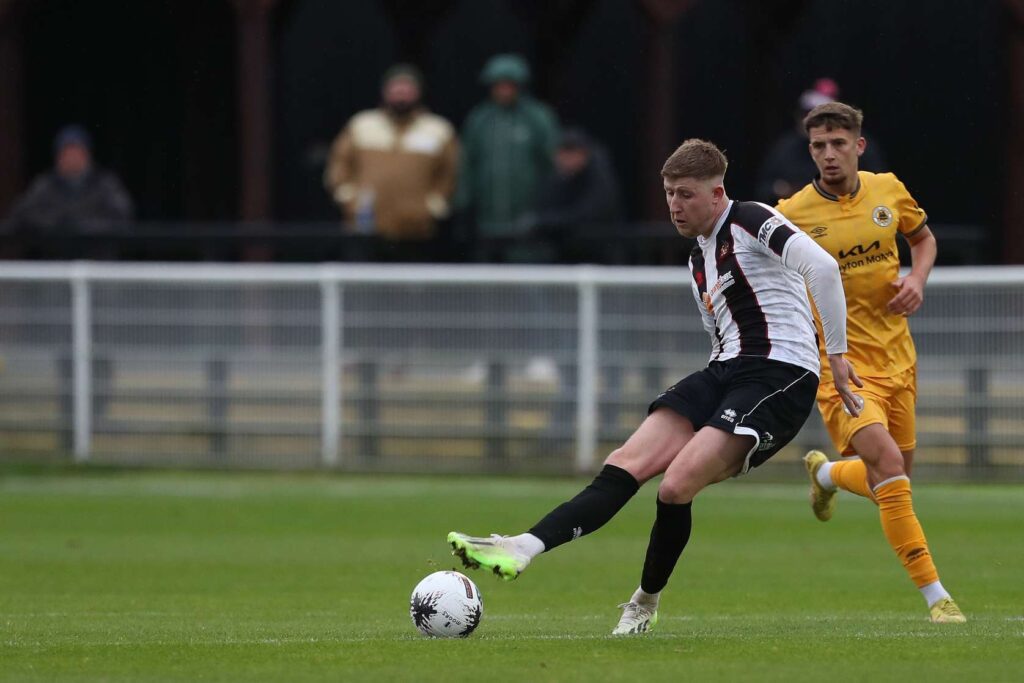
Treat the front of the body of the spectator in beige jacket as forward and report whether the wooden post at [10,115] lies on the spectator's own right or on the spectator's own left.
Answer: on the spectator's own right

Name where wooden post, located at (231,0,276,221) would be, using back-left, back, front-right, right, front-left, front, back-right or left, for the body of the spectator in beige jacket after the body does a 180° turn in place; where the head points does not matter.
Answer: front-left

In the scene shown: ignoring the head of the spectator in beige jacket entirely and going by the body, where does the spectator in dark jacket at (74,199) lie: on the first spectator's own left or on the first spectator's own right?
on the first spectator's own right

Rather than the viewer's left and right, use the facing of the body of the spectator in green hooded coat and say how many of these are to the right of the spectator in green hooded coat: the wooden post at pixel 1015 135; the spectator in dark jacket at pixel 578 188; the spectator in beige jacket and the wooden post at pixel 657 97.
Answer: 1

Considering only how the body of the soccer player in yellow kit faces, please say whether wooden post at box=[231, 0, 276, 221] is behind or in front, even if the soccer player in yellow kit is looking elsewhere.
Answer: behind

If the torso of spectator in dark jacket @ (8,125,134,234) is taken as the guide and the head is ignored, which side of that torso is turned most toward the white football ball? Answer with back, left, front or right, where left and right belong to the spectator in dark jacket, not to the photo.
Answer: front

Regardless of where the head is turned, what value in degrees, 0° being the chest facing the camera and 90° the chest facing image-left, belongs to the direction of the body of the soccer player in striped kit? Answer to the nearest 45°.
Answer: approximately 45°

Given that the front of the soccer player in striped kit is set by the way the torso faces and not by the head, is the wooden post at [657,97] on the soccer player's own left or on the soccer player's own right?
on the soccer player's own right
